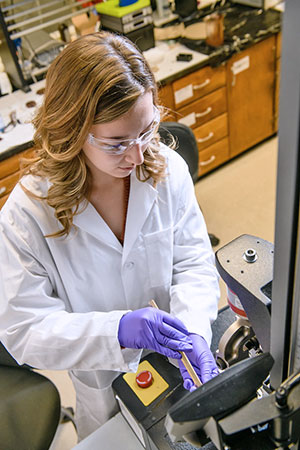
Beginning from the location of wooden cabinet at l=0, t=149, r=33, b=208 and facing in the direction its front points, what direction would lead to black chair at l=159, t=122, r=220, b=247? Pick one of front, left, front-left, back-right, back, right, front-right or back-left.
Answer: front

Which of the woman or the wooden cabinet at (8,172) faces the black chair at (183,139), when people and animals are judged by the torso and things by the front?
the wooden cabinet

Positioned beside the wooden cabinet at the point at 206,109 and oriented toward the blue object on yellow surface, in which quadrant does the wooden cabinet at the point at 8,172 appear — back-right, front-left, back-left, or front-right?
front-left

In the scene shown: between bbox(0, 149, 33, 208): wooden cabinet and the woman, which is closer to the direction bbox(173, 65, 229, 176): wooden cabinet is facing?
the woman

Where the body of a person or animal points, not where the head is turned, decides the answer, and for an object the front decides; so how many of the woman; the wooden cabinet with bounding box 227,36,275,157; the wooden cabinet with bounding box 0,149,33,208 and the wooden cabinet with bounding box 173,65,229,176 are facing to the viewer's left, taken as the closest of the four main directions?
0

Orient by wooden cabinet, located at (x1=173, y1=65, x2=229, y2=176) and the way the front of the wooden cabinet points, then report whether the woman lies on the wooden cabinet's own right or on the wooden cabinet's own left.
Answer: on the wooden cabinet's own right

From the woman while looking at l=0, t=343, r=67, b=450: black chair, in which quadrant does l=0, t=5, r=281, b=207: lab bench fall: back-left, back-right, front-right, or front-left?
back-right

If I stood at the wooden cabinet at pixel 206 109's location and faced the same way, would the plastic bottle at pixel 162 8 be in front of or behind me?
behind

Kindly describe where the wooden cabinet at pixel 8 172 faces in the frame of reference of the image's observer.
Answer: facing the viewer and to the right of the viewer

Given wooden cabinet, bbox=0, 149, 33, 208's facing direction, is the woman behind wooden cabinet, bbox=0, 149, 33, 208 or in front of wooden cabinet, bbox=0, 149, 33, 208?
in front
